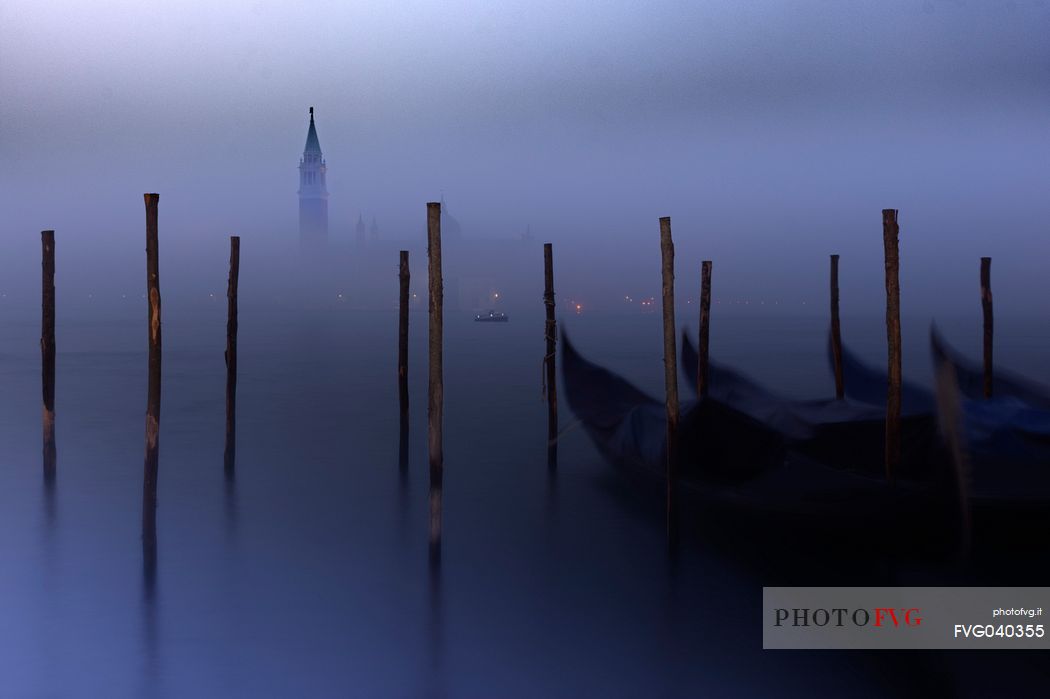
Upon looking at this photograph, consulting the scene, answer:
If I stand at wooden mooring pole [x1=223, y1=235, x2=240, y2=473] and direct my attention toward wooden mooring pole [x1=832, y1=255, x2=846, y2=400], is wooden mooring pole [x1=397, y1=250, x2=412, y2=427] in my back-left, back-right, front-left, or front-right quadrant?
front-left

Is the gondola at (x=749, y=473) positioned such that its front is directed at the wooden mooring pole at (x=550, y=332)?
no

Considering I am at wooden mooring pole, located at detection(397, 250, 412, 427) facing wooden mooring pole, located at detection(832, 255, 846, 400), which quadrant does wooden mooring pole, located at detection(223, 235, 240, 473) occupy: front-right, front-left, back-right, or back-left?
back-right

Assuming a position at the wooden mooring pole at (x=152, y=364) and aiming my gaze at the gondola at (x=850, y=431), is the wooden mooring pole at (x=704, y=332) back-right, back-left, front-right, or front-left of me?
front-left

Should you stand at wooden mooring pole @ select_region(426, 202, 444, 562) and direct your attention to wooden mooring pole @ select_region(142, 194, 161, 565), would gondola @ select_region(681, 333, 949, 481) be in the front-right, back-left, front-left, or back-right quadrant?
back-right

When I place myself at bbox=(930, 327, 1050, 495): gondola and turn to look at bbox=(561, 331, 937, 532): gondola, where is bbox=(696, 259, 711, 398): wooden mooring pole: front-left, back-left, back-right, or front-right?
front-right
